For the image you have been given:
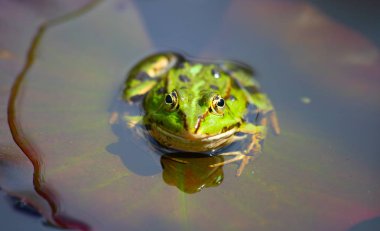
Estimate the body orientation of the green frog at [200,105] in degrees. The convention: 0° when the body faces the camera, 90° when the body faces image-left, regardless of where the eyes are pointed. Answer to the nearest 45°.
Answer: approximately 0°
